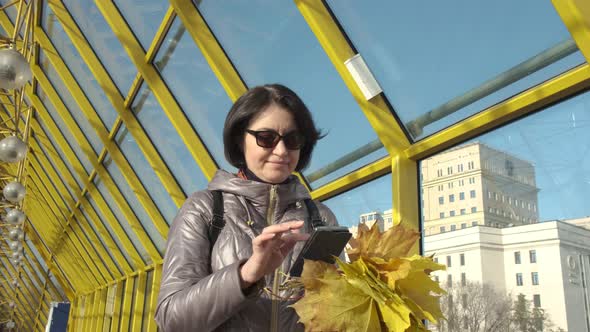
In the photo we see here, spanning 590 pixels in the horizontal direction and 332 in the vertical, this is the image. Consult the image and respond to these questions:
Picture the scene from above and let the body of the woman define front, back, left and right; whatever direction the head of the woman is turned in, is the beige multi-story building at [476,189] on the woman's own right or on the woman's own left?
on the woman's own left

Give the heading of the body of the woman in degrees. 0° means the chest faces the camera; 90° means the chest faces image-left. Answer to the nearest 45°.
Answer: approximately 315°

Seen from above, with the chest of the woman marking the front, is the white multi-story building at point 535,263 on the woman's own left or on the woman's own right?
on the woman's own left
